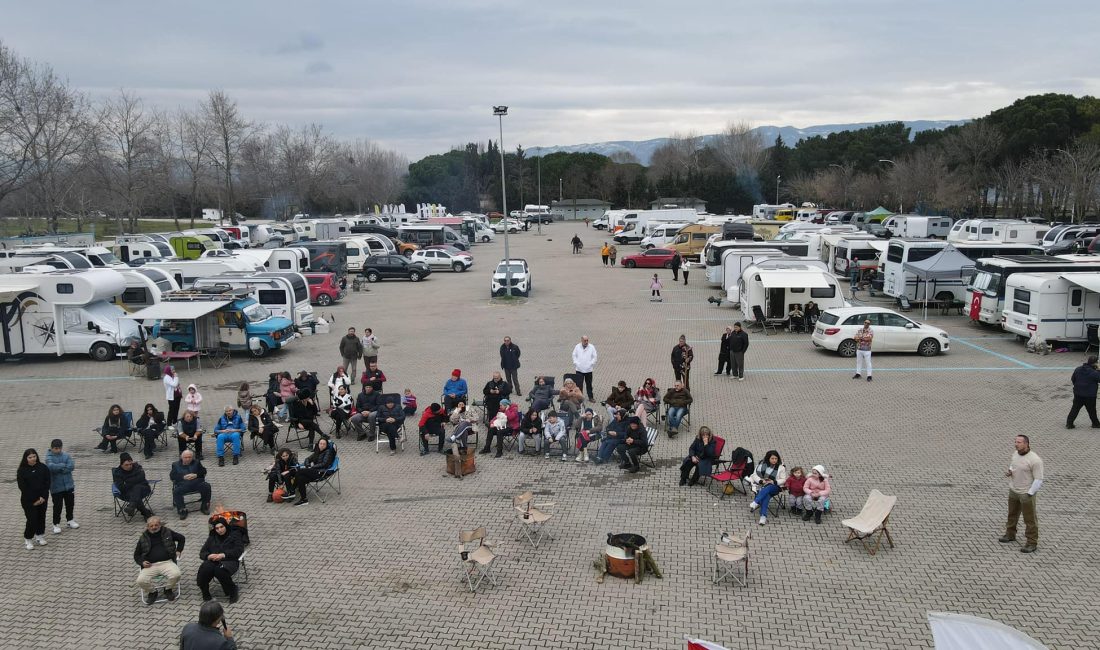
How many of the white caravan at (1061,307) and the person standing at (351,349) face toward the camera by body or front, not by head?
1

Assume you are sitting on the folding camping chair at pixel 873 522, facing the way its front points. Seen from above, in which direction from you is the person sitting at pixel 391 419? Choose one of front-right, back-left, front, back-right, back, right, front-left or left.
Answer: front-right

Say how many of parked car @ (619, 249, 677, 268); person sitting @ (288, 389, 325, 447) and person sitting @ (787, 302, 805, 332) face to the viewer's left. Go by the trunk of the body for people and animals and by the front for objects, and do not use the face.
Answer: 1

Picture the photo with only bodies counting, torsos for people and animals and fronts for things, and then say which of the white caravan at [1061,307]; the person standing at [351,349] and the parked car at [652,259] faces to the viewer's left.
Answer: the parked car

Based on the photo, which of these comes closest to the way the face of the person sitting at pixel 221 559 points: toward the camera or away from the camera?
toward the camera

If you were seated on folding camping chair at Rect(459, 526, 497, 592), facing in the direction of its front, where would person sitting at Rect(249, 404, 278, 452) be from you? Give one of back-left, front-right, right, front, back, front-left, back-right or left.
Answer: back

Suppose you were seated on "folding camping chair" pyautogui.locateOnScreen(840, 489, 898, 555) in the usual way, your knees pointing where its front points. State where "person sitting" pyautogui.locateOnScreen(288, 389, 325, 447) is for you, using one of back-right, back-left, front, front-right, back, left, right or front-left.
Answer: front-right

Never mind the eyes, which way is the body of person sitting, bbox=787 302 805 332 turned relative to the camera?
toward the camera

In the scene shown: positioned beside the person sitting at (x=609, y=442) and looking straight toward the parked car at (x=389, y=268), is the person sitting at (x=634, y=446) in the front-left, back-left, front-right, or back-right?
back-right

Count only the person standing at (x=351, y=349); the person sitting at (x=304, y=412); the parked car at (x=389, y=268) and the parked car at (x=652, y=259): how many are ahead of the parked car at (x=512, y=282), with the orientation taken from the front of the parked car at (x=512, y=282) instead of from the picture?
2

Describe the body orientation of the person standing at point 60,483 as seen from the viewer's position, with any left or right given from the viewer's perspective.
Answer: facing the viewer

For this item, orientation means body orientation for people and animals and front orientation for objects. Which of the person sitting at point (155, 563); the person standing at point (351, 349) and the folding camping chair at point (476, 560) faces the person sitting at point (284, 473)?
the person standing

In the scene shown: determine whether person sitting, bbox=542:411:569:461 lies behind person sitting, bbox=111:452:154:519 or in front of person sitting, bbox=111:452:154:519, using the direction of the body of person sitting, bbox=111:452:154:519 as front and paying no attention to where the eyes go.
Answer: in front

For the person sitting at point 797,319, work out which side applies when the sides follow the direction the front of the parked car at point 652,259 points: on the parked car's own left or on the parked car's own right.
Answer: on the parked car's own left

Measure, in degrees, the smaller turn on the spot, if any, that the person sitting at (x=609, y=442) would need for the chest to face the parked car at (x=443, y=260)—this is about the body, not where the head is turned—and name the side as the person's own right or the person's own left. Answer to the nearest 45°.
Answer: approximately 135° to the person's own right
